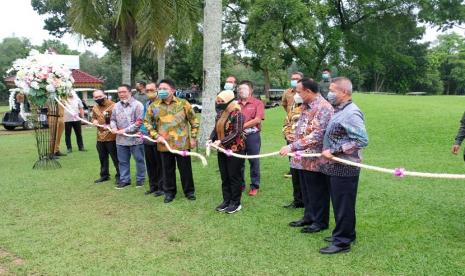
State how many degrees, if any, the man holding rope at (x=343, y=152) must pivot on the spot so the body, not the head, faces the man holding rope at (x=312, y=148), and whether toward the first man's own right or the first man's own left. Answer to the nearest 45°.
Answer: approximately 45° to the first man's own right

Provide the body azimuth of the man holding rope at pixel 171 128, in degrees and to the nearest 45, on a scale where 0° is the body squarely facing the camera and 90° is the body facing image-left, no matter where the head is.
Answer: approximately 0°

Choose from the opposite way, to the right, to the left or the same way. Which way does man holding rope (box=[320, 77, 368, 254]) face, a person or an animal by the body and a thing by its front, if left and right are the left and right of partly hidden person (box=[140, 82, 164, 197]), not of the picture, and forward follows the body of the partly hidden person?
to the right

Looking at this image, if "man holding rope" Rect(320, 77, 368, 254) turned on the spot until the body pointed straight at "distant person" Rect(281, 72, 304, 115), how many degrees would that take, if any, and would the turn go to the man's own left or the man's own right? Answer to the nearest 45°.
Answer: approximately 90° to the man's own right

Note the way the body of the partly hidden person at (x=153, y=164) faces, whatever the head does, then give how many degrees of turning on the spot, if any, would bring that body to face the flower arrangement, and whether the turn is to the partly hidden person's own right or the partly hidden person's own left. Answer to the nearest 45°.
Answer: approximately 90° to the partly hidden person's own right

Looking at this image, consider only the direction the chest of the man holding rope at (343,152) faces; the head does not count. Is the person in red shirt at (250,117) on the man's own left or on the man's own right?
on the man's own right

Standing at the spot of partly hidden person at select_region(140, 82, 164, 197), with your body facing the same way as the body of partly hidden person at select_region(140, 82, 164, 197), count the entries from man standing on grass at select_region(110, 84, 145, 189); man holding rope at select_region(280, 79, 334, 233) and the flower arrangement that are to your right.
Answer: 2

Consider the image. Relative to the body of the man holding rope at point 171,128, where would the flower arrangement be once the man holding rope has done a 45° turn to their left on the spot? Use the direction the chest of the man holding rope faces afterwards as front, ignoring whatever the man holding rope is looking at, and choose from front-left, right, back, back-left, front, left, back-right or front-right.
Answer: back

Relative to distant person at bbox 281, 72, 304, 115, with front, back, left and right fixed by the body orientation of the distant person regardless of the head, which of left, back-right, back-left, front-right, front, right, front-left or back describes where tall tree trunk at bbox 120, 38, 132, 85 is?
right

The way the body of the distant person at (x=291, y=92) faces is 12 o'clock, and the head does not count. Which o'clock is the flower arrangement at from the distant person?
The flower arrangement is roughly at 2 o'clock from the distant person.

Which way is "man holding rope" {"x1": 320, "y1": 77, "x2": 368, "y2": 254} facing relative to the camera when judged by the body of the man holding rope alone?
to the viewer's left

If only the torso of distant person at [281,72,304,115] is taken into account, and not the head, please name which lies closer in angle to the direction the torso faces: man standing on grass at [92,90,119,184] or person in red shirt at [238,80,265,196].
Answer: the person in red shirt

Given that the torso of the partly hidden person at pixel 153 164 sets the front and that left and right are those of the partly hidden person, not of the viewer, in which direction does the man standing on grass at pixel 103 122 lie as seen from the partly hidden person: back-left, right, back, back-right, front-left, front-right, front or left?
right

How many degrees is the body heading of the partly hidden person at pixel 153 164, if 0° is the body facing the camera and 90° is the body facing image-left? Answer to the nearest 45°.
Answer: approximately 45°

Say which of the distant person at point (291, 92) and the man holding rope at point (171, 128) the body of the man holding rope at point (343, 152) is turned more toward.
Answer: the man holding rope
